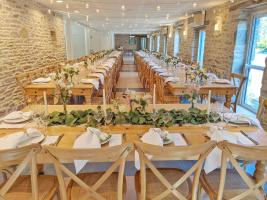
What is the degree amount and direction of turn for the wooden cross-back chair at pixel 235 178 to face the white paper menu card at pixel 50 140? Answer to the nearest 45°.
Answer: approximately 45° to its left

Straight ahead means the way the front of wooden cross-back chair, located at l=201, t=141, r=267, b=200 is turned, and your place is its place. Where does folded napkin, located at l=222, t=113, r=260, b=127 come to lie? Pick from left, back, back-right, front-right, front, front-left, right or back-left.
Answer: front-right

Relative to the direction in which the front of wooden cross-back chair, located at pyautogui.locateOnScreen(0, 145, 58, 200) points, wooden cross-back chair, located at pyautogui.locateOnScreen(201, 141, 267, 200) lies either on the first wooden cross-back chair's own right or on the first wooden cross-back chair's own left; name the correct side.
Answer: on the first wooden cross-back chair's own right

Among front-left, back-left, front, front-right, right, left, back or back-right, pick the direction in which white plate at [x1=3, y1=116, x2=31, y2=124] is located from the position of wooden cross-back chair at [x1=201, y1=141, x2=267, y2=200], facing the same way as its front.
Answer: front-left

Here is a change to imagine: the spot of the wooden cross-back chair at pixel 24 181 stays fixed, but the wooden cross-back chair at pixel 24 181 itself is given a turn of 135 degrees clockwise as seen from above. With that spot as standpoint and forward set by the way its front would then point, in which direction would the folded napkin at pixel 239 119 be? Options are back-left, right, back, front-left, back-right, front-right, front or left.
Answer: left

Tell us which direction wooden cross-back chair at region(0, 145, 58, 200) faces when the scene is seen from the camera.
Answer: facing away from the viewer and to the right of the viewer

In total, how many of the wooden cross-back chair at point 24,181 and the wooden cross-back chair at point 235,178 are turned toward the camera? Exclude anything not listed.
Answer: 0

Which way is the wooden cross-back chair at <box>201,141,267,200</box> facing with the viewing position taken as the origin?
facing away from the viewer and to the left of the viewer

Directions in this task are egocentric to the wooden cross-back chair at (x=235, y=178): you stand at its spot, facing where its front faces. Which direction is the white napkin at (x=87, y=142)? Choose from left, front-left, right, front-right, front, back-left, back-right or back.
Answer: front-left
